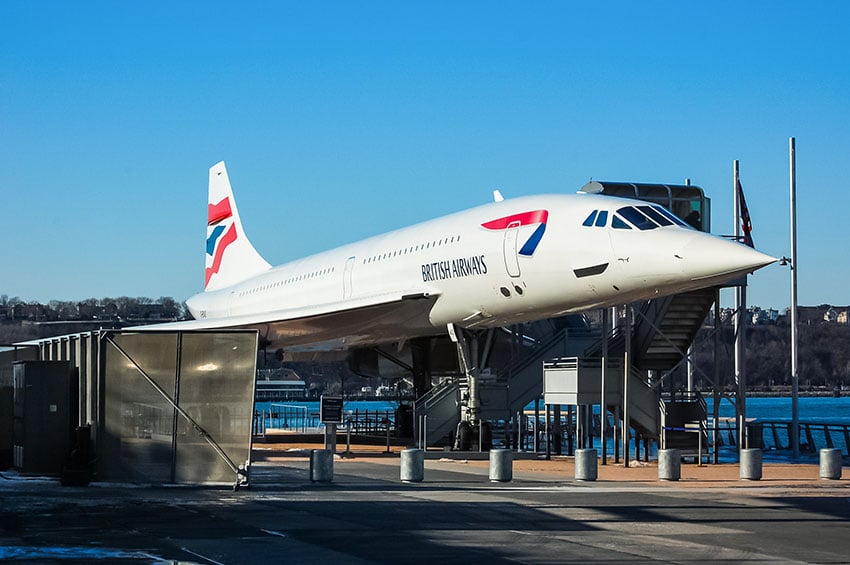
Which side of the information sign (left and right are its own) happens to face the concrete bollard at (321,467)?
front

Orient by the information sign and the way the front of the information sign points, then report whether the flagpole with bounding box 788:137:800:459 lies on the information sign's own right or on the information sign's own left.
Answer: on the information sign's own left

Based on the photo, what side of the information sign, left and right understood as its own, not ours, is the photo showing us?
front

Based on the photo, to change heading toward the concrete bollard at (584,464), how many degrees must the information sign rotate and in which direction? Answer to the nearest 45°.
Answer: approximately 45° to its left

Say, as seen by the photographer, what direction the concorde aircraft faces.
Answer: facing the viewer and to the right of the viewer

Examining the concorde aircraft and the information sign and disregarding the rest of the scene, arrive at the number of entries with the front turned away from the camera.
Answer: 0

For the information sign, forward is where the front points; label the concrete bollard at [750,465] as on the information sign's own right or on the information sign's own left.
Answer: on the information sign's own left
